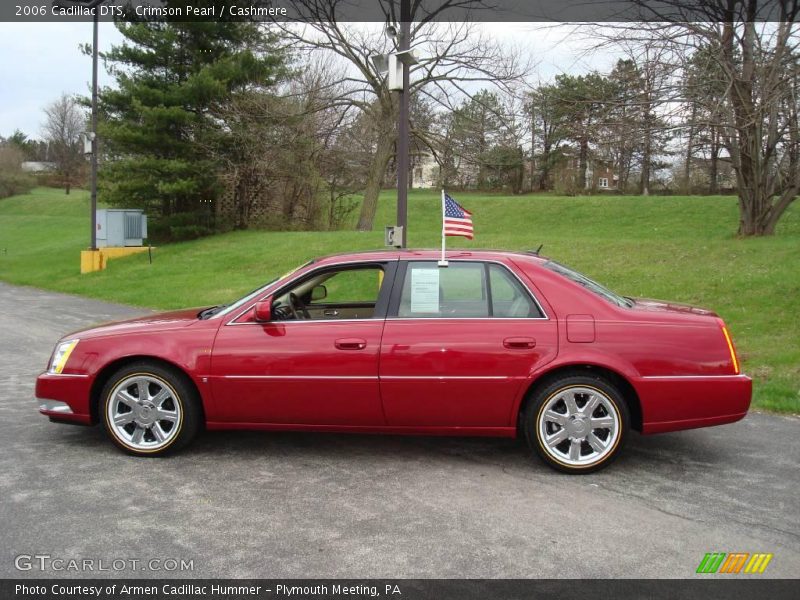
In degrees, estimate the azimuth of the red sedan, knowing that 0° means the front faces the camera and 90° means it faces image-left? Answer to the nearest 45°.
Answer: approximately 90°

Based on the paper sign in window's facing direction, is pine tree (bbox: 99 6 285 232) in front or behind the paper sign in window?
behind

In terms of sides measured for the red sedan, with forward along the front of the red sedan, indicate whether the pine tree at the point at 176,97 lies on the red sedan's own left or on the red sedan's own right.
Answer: on the red sedan's own right

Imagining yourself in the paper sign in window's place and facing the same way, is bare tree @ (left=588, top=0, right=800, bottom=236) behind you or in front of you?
behind

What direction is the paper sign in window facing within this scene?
toward the camera
